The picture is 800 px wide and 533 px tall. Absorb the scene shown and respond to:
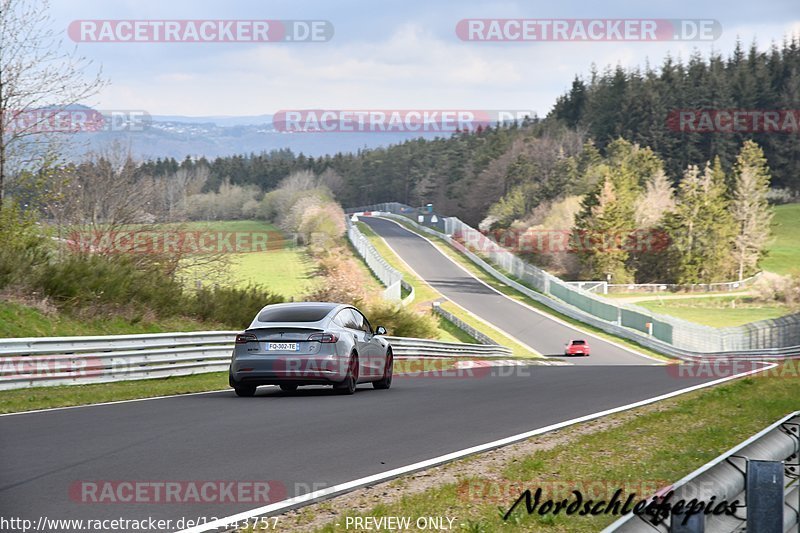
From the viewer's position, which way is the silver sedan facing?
facing away from the viewer and to the right of the viewer

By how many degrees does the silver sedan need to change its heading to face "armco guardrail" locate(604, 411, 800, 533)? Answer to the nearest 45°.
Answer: approximately 135° to its right

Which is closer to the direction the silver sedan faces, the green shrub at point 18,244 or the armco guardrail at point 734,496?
the green shrub

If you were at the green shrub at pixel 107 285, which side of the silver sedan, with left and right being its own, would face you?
left

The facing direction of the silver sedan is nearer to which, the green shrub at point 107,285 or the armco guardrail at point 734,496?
the green shrub

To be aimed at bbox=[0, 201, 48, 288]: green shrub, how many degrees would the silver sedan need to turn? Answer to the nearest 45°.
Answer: approximately 90° to its left

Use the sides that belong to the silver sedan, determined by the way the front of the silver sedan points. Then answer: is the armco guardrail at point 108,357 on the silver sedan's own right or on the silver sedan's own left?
on the silver sedan's own left
